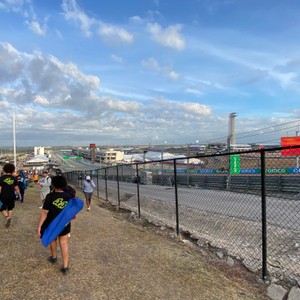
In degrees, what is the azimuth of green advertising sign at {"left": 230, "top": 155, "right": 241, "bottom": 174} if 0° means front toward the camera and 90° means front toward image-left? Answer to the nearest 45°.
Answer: approximately 0°

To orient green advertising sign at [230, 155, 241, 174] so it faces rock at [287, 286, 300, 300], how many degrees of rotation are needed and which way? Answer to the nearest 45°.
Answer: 0° — it already faces it
